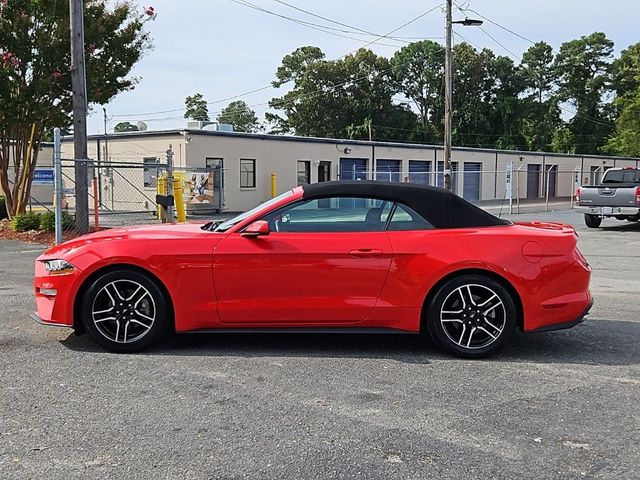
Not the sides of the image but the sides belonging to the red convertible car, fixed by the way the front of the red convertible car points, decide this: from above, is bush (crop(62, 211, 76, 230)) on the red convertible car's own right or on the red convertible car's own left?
on the red convertible car's own right

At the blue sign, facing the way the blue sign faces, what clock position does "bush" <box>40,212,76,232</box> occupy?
The bush is roughly at 12 o'clock from the blue sign.

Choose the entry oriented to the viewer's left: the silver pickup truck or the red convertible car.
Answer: the red convertible car

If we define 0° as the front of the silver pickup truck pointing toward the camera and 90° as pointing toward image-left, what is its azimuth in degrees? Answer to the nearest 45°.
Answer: approximately 225°

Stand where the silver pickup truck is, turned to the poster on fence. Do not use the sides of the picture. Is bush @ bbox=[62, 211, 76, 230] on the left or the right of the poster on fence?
left

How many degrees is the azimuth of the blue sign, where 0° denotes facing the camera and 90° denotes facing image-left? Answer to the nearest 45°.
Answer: approximately 0°

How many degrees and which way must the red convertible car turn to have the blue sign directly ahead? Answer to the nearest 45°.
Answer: approximately 45° to its right

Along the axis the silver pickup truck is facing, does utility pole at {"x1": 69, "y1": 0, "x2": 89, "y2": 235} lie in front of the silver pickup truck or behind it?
behind

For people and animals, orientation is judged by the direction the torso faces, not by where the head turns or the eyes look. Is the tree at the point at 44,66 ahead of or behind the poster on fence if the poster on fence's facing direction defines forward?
ahead

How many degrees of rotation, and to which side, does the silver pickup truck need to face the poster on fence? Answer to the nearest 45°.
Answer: approximately 135° to its left

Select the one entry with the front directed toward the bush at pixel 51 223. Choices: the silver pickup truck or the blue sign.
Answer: the blue sign

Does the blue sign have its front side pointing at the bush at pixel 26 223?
yes

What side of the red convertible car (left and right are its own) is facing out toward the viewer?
left

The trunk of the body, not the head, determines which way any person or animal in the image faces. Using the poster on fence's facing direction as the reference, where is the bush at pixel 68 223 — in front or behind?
in front

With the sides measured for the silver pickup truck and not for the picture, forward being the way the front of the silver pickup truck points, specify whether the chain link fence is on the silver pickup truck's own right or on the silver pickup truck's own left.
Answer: on the silver pickup truck's own left
